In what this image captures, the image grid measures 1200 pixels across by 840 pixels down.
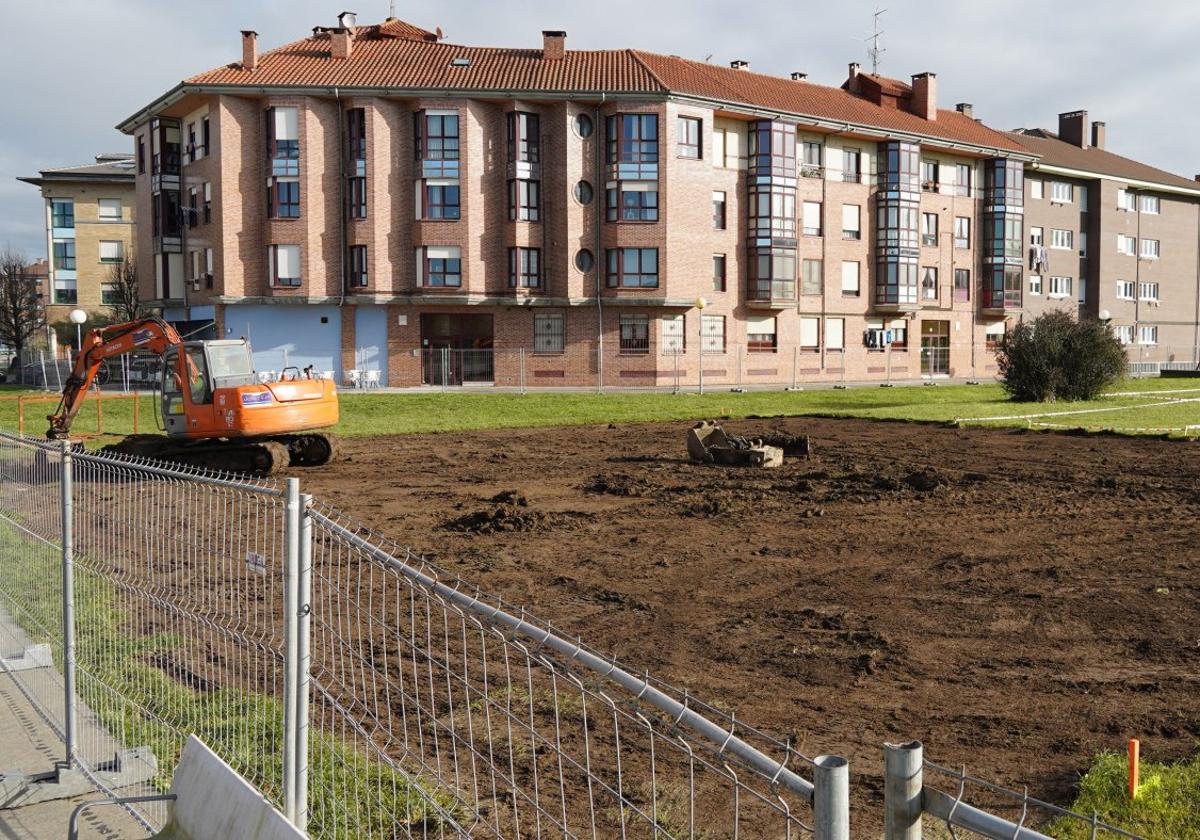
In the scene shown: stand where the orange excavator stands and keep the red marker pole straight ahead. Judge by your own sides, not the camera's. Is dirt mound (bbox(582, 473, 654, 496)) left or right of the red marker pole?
left

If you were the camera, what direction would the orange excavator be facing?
facing away from the viewer and to the left of the viewer

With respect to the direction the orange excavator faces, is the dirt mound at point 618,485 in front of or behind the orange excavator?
behind

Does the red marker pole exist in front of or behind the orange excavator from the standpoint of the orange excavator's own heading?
behind

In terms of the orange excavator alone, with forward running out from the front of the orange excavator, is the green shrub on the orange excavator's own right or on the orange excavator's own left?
on the orange excavator's own right
